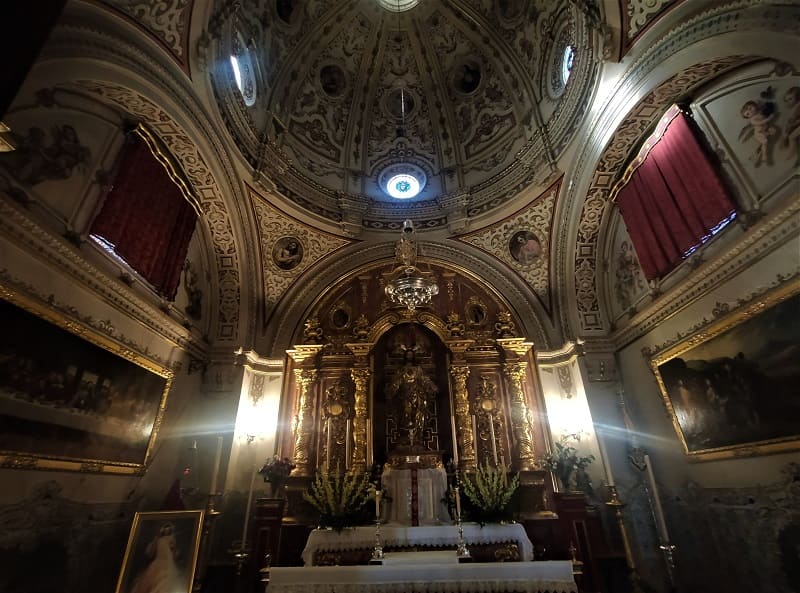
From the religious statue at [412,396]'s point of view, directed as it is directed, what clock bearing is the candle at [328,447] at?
The candle is roughly at 3 o'clock from the religious statue.

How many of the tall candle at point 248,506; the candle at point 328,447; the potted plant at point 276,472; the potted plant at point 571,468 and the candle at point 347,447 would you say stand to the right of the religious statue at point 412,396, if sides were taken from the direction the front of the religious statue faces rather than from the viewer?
4

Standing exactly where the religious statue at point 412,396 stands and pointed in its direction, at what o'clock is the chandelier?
The chandelier is roughly at 12 o'clock from the religious statue.

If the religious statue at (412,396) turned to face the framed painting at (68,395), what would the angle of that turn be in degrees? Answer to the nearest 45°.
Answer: approximately 45° to its right

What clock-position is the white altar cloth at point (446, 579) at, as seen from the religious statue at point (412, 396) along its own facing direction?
The white altar cloth is roughly at 12 o'clock from the religious statue.

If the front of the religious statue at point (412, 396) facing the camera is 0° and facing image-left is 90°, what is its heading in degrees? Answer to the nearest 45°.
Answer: approximately 0°

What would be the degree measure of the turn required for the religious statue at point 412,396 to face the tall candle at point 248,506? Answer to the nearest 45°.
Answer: approximately 90° to its right

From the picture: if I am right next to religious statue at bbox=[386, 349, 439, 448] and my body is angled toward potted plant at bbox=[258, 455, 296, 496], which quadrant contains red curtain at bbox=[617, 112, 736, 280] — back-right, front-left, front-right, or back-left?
back-left

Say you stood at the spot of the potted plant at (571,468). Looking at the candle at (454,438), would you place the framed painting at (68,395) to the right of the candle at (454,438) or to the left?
left
